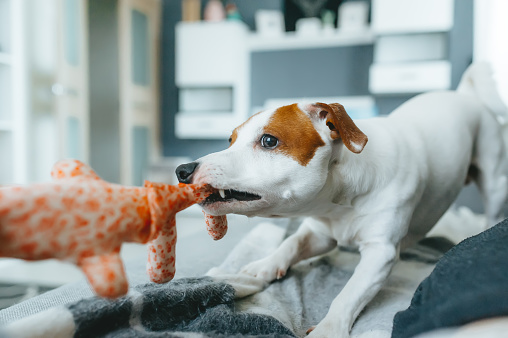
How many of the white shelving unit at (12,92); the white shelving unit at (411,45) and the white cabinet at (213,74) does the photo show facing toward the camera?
3

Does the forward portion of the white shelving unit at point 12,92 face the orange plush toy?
yes

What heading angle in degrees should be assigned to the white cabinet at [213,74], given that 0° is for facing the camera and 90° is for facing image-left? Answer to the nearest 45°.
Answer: approximately 0°

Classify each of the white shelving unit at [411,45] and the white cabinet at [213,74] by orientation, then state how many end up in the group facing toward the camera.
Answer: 2

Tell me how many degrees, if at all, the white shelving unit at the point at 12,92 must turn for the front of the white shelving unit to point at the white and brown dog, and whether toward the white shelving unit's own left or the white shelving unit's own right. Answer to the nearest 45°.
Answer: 0° — it already faces it

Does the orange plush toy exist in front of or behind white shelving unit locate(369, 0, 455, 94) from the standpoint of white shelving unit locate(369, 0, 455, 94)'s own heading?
in front
